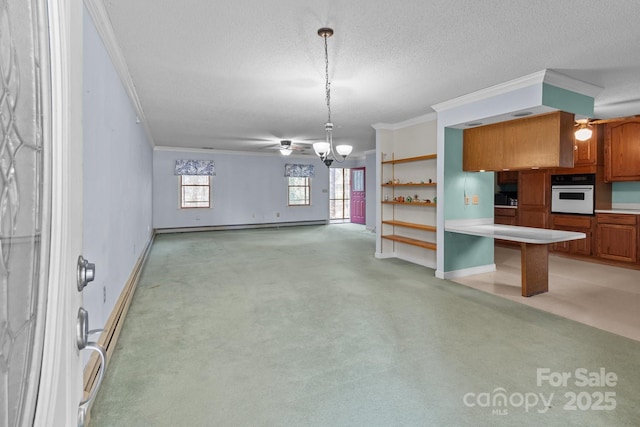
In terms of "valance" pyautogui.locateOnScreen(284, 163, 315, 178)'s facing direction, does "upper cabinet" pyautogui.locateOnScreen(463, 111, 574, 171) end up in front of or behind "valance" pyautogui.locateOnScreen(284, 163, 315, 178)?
in front

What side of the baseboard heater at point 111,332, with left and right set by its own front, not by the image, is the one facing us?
right

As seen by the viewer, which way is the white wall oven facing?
toward the camera

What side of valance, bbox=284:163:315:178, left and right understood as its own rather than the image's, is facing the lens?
front

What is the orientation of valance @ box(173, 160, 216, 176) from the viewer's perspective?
toward the camera

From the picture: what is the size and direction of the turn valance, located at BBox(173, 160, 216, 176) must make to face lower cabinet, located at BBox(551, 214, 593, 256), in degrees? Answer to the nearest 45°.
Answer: approximately 45° to its left

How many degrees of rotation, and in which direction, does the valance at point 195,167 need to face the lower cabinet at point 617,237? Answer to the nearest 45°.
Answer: approximately 45° to its left

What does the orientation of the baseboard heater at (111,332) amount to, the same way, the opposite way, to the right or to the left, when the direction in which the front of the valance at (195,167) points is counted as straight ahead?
to the left

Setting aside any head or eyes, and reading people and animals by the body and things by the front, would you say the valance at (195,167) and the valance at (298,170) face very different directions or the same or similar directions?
same or similar directions

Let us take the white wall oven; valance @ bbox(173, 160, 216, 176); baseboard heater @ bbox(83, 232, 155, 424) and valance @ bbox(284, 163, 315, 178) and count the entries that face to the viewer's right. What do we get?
1

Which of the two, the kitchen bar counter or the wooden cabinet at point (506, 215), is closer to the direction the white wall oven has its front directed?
the kitchen bar counter
